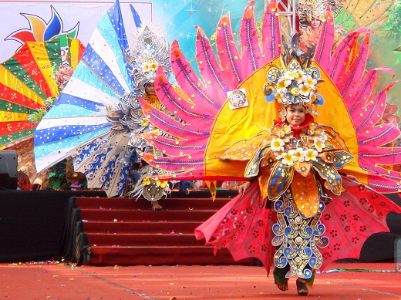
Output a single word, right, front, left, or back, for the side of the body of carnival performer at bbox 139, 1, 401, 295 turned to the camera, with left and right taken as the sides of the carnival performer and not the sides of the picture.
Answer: front
